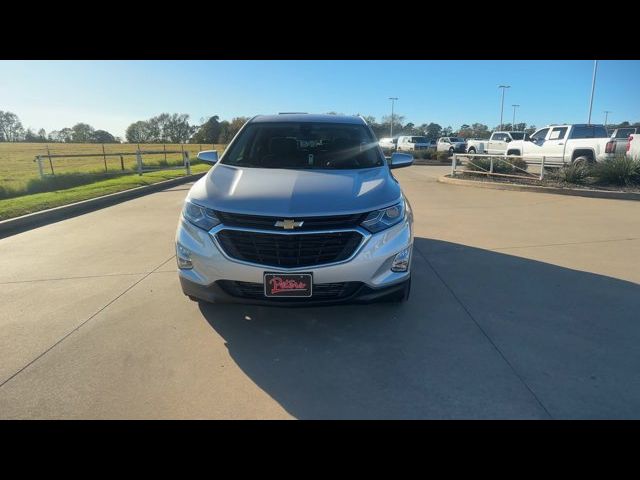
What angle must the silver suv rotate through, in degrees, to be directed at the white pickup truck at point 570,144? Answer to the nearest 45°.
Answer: approximately 135° to its left

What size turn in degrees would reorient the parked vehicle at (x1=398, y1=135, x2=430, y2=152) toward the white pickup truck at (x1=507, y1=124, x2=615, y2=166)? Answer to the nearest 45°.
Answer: approximately 45° to its left

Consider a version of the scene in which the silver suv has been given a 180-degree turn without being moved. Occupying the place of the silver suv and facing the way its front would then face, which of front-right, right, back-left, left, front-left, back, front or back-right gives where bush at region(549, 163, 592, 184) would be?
front-right

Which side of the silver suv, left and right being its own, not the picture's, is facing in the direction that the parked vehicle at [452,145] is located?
back

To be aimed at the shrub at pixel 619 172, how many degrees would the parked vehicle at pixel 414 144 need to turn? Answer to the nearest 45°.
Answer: approximately 45° to its left

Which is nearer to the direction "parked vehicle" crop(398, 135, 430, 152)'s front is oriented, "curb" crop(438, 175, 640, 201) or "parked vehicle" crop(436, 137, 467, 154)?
the curb

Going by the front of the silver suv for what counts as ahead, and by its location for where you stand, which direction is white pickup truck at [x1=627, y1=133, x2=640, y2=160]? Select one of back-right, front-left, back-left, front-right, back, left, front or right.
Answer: back-left
